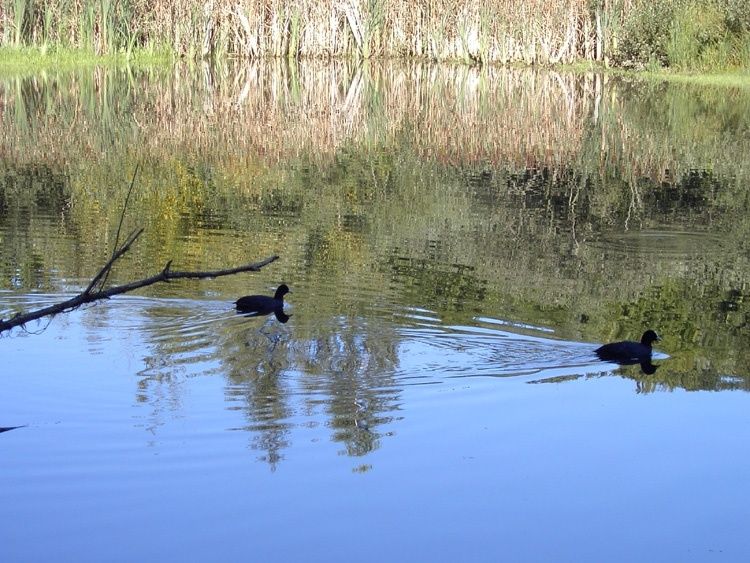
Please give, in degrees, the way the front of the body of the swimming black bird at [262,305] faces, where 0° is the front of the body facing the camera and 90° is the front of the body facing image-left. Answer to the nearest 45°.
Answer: approximately 270°

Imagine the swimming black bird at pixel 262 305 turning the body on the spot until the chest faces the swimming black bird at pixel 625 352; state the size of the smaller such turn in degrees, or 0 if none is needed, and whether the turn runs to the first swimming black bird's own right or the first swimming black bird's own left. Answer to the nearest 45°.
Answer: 0° — it already faces it

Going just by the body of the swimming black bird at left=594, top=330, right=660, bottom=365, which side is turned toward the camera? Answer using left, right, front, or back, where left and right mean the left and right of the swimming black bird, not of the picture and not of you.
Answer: right

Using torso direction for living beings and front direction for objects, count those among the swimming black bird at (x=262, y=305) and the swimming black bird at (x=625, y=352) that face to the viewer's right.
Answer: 2

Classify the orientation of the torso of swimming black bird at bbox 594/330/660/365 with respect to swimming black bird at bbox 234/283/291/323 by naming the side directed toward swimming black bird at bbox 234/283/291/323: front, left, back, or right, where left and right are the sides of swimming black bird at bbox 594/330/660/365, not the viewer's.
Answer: back
